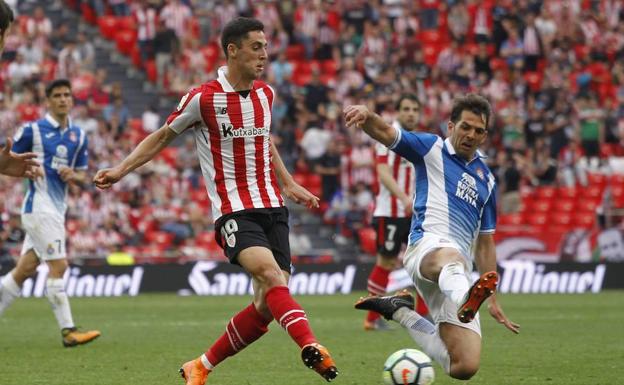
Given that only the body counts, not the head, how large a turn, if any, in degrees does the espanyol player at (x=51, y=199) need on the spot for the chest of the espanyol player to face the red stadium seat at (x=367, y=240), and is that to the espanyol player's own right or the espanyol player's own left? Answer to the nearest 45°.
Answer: approximately 90° to the espanyol player's own left

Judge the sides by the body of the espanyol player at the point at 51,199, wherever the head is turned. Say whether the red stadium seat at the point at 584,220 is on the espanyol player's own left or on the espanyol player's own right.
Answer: on the espanyol player's own left

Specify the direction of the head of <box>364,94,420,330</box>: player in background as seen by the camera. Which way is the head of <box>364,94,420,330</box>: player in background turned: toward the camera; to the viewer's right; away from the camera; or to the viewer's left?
toward the camera

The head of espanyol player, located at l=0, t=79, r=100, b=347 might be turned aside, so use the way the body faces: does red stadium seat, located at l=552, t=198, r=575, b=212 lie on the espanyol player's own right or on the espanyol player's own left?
on the espanyol player's own left

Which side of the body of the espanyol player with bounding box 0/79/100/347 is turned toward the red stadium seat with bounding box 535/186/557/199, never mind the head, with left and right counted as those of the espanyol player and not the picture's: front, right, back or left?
left

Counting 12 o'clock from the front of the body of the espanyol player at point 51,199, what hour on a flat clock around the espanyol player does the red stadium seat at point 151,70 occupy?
The red stadium seat is roughly at 8 o'clock from the espanyol player.

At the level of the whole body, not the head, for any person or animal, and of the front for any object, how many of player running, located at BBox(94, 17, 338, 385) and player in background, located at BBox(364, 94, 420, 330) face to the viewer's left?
0

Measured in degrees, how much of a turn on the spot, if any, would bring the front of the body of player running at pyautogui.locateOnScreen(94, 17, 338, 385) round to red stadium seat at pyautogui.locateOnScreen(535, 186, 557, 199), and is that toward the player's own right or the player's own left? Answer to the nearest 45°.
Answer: approximately 90° to the player's own left

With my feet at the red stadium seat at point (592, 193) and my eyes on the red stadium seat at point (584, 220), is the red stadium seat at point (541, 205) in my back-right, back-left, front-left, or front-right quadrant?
front-right

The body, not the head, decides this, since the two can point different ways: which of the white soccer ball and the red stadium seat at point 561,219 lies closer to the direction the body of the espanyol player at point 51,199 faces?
the white soccer ball

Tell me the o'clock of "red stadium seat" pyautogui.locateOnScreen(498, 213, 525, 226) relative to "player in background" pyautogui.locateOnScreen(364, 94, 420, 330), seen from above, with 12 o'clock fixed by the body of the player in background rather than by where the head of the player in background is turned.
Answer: The red stadium seat is roughly at 8 o'clock from the player in background.

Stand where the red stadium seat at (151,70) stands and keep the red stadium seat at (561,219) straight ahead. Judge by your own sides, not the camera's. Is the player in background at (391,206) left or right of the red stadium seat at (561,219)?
right

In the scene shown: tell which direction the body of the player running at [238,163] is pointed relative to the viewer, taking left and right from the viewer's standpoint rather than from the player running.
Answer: facing the viewer and to the right of the viewer
